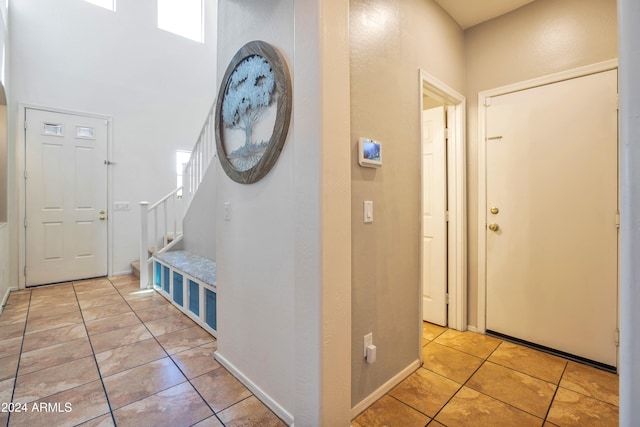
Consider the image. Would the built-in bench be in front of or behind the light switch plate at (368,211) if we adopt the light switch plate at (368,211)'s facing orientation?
behind

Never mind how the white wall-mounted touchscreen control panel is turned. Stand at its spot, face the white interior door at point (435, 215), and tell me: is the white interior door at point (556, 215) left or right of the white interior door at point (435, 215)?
right

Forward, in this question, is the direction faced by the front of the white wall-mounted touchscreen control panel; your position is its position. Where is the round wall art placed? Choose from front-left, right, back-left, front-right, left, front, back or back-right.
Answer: back-right

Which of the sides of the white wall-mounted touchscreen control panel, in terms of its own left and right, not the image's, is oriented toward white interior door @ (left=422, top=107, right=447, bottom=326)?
left

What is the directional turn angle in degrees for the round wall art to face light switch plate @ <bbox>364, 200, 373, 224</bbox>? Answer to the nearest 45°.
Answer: approximately 135° to its left

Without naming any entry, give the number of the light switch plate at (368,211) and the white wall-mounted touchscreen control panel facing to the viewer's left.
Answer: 0

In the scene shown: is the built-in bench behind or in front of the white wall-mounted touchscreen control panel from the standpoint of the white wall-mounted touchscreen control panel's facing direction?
behind

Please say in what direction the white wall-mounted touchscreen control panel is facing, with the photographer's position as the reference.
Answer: facing the viewer and to the right of the viewer

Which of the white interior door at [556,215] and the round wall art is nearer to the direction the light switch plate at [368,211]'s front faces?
the white interior door

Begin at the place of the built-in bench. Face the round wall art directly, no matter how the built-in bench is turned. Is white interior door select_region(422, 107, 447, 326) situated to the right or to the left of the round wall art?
left

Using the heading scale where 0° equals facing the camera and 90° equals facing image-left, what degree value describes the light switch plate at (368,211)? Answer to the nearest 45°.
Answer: approximately 315°

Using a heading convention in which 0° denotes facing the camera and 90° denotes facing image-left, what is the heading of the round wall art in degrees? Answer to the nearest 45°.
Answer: approximately 45°

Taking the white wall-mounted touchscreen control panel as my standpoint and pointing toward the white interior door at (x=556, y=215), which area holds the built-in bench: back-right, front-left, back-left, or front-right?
back-left
